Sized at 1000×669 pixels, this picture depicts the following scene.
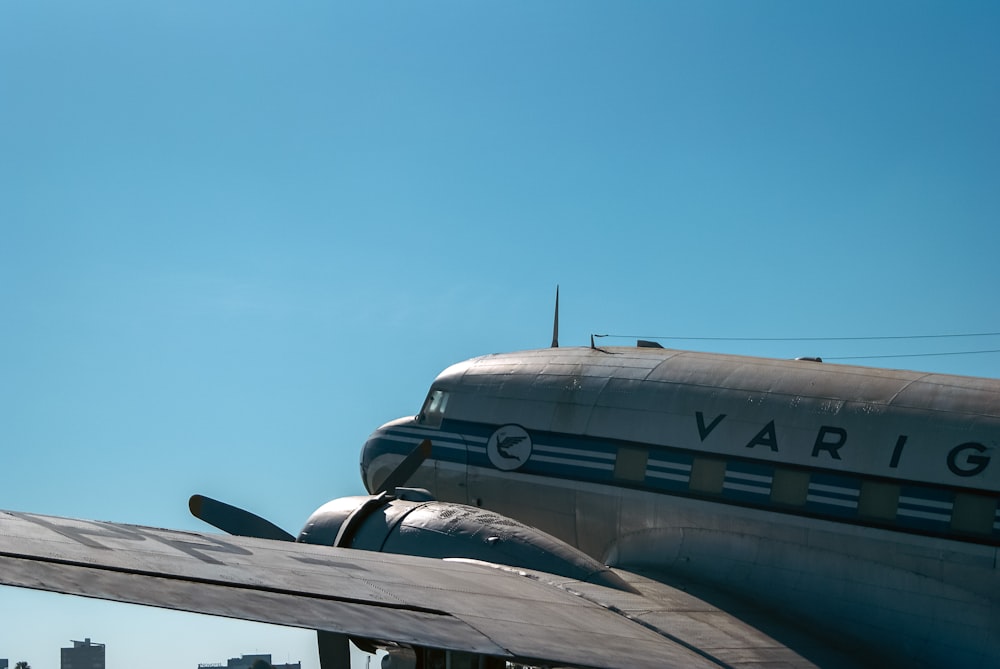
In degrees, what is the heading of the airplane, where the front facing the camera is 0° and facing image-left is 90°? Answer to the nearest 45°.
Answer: approximately 135°
